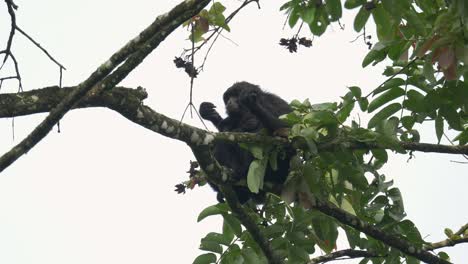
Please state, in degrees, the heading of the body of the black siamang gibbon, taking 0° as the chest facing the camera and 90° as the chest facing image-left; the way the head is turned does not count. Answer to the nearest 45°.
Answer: approximately 45°
